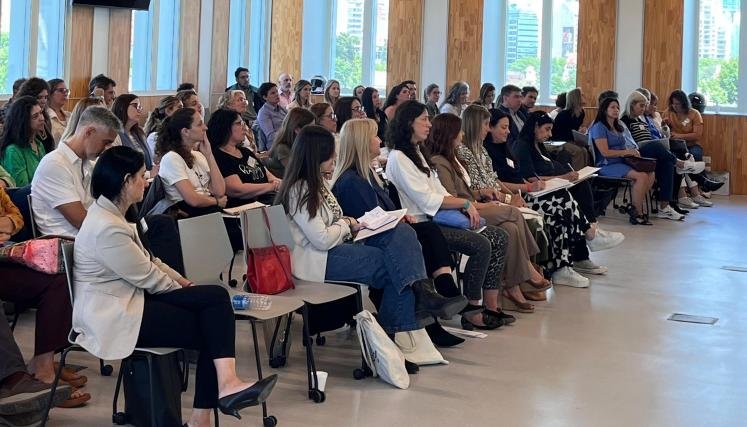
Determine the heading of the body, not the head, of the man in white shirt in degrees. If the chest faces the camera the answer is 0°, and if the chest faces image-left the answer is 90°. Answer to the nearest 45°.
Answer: approximately 270°

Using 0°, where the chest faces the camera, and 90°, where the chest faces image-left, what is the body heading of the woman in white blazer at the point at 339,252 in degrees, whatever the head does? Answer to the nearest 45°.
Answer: approximately 270°

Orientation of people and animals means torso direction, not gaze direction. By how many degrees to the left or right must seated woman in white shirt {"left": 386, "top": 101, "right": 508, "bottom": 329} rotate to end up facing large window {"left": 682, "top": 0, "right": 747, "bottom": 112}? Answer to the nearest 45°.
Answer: approximately 90° to their left

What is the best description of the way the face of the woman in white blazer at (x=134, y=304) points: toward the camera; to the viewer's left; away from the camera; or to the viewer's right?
to the viewer's right

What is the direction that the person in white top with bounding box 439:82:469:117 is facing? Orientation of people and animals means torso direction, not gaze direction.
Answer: to the viewer's right

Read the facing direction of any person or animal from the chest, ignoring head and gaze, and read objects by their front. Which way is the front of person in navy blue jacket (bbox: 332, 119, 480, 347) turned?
to the viewer's right

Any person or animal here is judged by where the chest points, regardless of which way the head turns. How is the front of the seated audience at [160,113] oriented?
to the viewer's right

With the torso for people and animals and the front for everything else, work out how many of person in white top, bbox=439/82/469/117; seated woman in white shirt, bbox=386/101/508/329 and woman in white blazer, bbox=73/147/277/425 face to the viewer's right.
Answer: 3

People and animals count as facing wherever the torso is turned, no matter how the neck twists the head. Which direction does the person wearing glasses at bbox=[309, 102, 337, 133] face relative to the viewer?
to the viewer's right

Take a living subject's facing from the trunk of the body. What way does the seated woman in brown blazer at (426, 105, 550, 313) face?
to the viewer's right

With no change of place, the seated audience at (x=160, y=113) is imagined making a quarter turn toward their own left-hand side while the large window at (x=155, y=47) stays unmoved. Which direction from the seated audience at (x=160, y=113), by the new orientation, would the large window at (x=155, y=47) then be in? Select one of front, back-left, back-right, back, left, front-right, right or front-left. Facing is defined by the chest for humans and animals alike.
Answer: front
